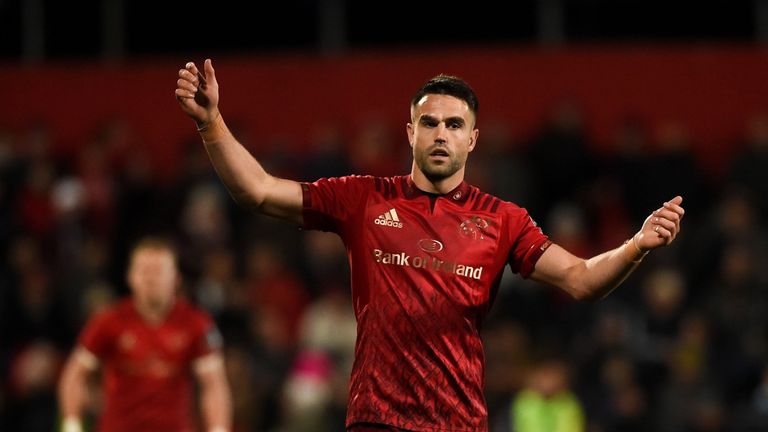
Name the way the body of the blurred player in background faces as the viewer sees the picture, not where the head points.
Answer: toward the camera
